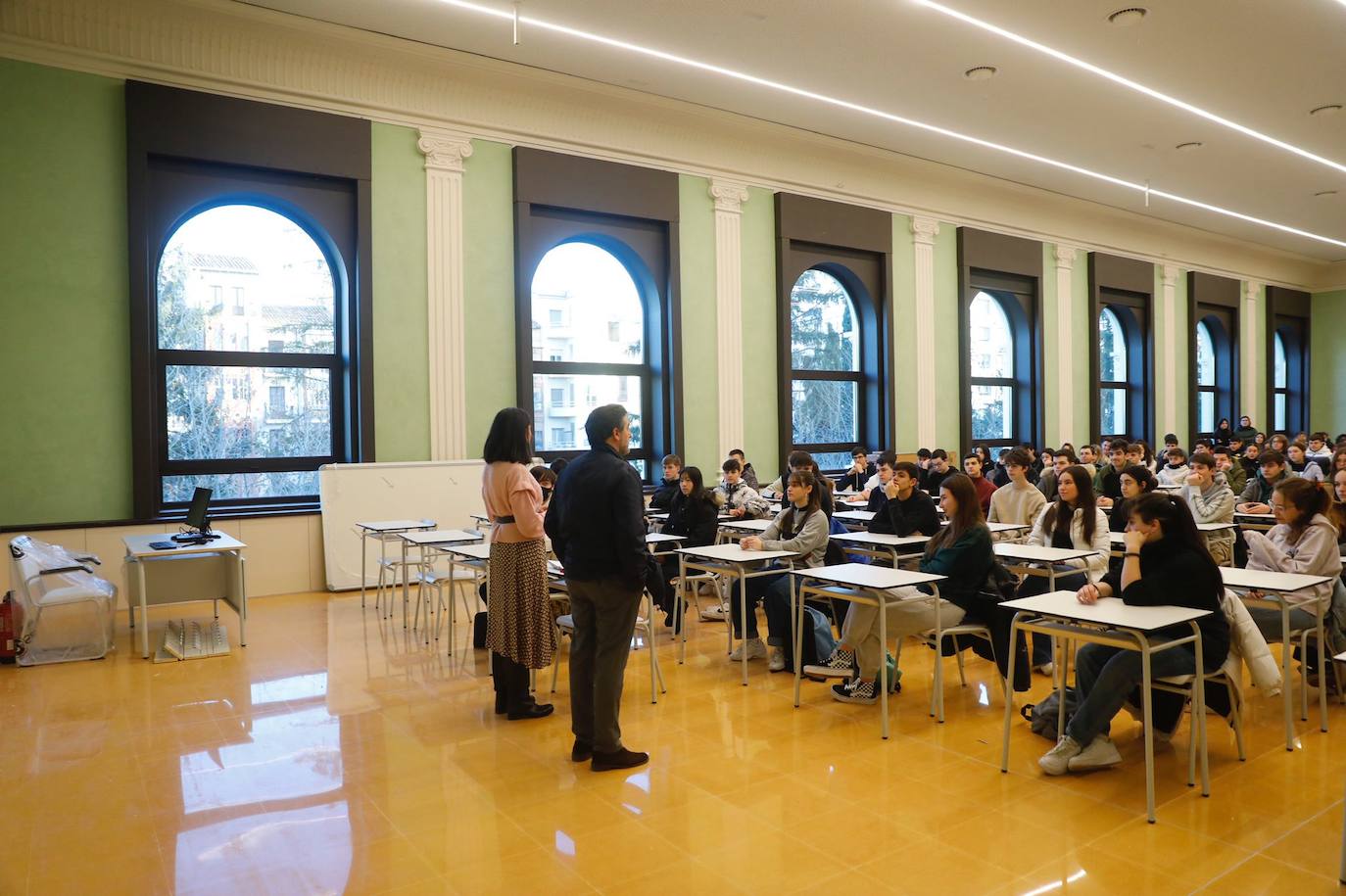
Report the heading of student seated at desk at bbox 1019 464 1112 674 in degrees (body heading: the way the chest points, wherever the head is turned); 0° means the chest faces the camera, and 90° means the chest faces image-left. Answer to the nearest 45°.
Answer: approximately 45°

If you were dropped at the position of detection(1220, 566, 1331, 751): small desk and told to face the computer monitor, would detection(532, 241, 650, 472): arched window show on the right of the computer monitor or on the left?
right

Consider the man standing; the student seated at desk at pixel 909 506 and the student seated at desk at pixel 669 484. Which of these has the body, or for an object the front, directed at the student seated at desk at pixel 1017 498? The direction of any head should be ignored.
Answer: the man standing

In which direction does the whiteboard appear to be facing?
toward the camera

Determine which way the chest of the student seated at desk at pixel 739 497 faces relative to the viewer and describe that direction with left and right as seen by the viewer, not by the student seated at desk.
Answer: facing the viewer and to the left of the viewer

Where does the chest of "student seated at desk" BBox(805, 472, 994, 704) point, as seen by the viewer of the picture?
to the viewer's left

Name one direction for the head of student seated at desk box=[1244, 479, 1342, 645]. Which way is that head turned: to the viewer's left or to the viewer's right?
to the viewer's left

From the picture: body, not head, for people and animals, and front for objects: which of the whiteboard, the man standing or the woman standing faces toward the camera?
the whiteboard

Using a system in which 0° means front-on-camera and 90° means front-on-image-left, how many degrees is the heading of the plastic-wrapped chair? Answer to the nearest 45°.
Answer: approximately 270°

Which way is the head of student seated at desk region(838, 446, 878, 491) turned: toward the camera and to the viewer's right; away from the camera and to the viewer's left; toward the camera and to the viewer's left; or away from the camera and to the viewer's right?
toward the camera and to the viewer's left

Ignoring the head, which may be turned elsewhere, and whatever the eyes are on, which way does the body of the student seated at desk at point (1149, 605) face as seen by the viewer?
to the viewer's left

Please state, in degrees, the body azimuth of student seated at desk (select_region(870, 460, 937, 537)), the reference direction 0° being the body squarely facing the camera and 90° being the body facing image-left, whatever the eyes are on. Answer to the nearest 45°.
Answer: approximately 45°

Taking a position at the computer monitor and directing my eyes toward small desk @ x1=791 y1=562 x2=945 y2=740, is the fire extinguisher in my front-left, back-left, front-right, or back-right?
back-right
